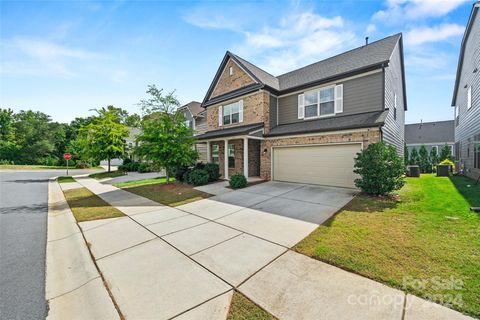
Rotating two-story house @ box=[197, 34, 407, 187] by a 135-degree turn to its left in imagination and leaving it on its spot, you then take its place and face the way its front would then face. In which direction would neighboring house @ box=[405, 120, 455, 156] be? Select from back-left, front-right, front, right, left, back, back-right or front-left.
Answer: front-left

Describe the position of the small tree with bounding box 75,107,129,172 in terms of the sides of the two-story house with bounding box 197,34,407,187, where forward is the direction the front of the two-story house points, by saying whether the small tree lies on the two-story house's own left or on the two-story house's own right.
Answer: on the two-story house's own right

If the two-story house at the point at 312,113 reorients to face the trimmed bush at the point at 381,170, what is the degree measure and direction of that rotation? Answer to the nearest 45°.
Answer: approximately 90° to its left

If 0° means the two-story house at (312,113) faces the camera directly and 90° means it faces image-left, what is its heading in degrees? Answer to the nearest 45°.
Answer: approximately 45°

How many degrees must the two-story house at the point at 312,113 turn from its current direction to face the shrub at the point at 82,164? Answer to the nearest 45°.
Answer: approximately 45° to its right

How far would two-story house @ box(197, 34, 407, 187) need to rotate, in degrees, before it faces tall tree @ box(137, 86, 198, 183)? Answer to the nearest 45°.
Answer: approximately 45° to its right

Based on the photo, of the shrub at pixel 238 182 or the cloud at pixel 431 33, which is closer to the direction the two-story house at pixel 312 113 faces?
the shrub

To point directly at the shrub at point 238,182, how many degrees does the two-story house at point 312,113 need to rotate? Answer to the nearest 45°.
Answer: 0° — it already faces it
